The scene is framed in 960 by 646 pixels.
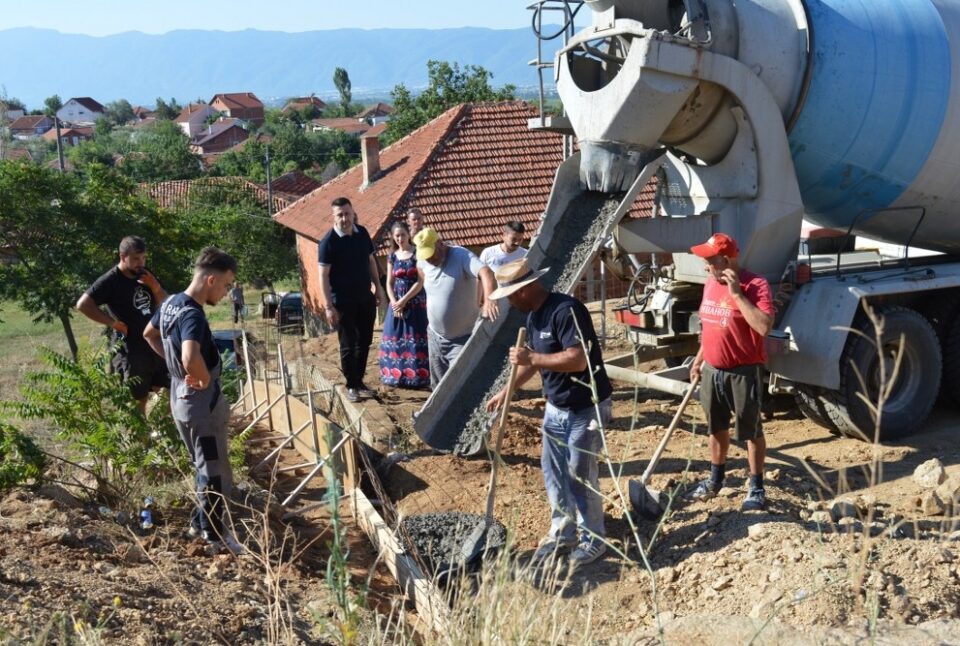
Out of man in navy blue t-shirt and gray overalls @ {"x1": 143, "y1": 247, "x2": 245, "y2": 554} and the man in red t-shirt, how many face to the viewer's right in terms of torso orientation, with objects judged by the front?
1

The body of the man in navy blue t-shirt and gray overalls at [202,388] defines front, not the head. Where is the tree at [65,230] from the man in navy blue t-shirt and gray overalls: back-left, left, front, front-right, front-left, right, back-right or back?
left

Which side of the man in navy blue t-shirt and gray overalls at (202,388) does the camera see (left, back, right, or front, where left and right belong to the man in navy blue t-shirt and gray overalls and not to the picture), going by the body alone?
right
